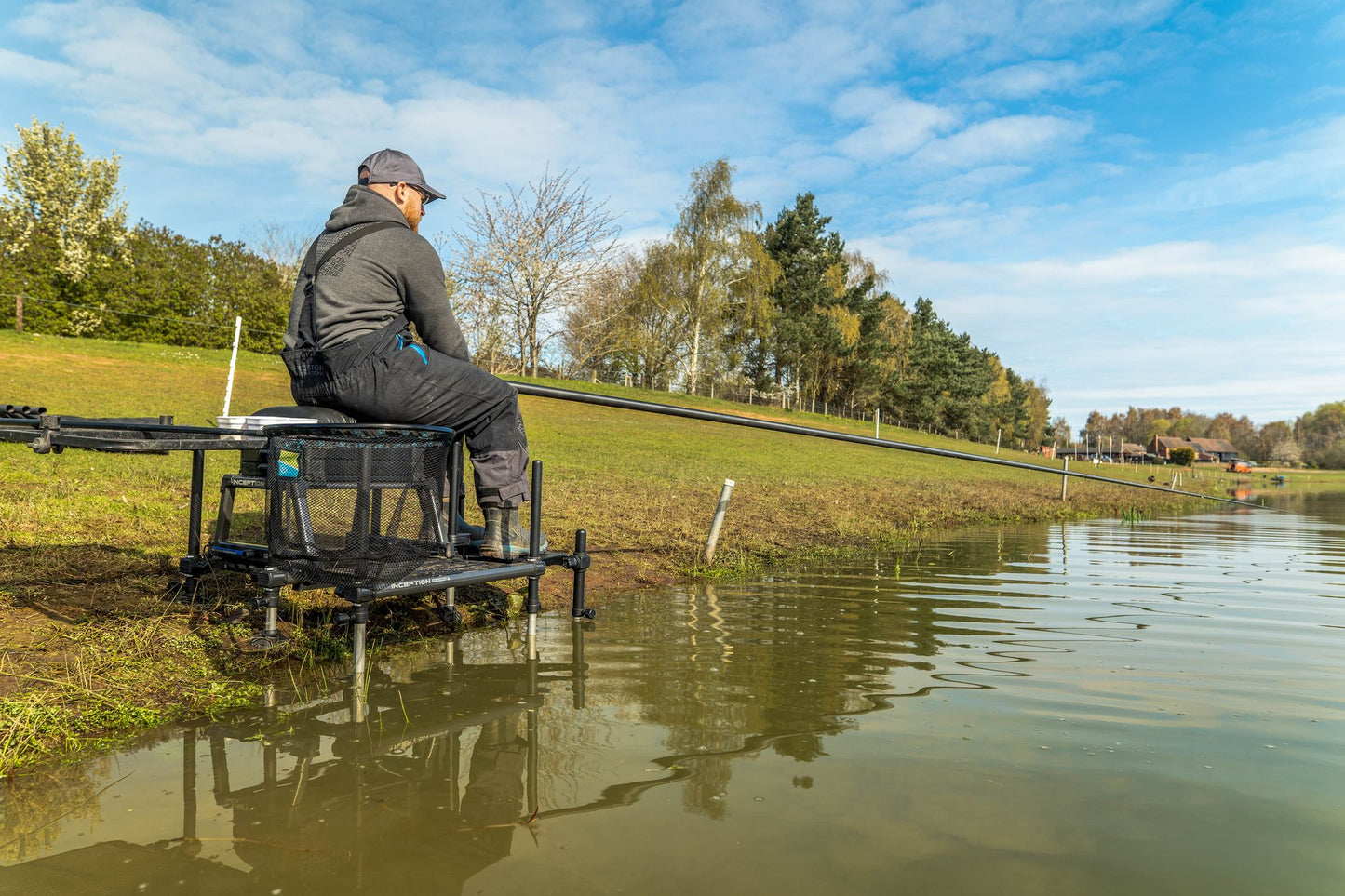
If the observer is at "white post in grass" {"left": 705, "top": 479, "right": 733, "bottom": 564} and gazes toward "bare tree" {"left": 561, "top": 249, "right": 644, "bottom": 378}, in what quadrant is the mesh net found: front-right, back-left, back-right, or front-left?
back-left

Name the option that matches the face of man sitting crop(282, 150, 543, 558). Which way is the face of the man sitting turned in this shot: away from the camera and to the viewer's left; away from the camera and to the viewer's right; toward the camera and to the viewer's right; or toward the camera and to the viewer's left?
away from the camera and to the viewer's right

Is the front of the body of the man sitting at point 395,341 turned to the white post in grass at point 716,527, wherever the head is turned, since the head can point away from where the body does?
yes

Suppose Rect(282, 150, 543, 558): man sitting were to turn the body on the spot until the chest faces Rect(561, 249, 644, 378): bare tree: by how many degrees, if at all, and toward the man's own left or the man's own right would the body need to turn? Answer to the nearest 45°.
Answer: approximately 45° to the man's own left

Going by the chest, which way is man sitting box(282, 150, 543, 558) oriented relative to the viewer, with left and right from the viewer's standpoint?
facing away from the viewer and to the right of the viewer
